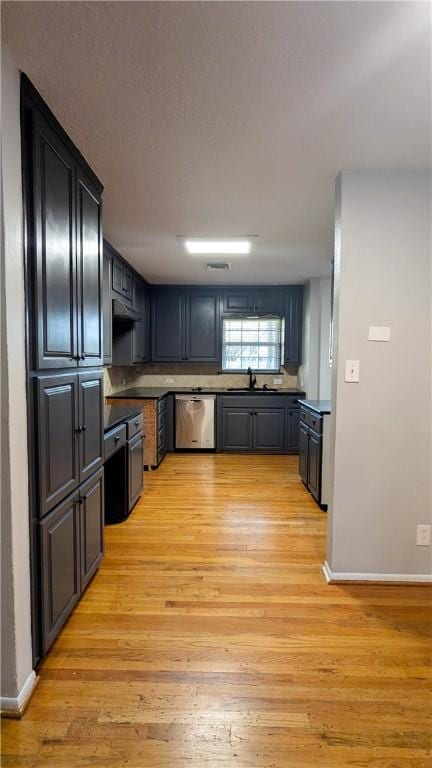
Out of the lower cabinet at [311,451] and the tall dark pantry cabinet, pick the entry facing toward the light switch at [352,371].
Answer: the tall dark pantry cabinet

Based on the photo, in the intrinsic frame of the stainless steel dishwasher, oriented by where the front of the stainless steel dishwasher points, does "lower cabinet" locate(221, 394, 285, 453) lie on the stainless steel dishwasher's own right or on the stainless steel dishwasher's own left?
on the stainless steel dishwasher's own left

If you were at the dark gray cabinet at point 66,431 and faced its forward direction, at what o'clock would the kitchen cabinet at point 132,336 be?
The kitchen cabinet is roughly at 8 o'clock from the dark gray cabinet.

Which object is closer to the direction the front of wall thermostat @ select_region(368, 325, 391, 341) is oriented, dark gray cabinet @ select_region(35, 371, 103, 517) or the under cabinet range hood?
the dark gray cabinet

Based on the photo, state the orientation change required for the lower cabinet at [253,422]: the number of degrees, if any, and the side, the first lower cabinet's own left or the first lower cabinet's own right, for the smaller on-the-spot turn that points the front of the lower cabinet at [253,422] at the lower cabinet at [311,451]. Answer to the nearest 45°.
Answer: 0° — it already faces it

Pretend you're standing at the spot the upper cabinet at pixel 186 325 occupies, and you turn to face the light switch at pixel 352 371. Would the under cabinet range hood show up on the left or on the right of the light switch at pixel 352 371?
right

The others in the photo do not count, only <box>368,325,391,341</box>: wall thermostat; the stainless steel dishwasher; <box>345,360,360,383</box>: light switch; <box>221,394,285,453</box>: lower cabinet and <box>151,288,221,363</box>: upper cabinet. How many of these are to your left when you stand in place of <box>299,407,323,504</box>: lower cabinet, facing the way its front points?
2

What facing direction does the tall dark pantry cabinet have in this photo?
to the viewer's right

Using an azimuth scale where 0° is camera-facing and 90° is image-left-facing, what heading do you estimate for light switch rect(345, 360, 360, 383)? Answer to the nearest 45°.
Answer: approximately 0°

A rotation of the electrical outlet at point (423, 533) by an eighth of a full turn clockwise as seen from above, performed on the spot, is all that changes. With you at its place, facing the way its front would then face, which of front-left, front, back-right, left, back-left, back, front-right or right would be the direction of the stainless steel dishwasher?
right
